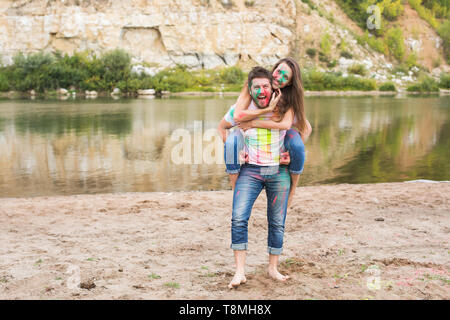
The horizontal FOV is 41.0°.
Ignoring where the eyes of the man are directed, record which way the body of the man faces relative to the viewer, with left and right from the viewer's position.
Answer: facing the viewer

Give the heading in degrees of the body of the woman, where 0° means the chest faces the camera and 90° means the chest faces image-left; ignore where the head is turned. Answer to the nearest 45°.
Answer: approximately 0°
